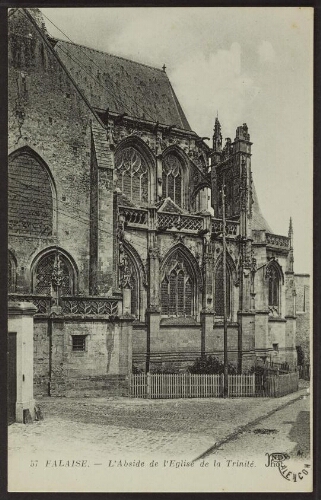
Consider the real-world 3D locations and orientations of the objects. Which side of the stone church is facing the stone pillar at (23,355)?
left

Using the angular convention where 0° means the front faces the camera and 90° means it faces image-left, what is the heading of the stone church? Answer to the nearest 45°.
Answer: approximately 90°
